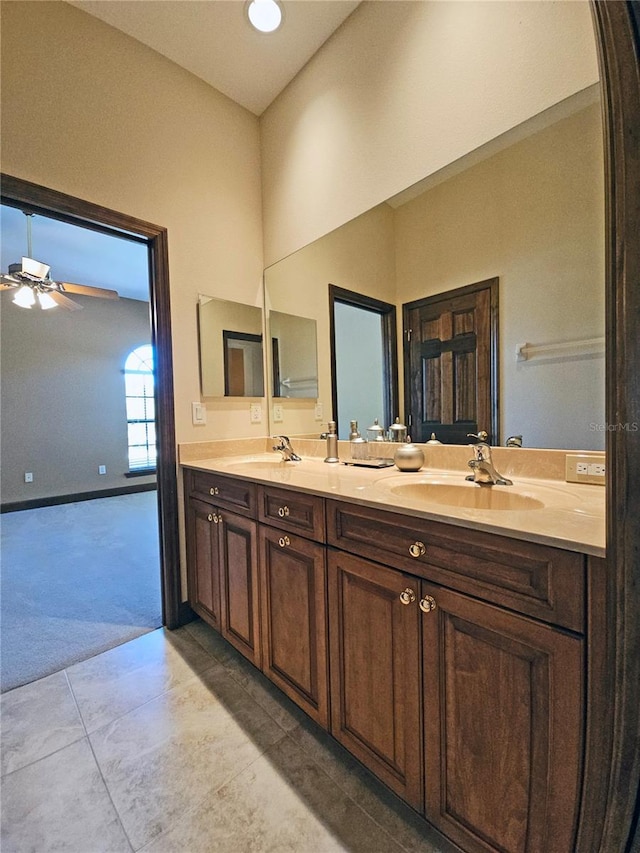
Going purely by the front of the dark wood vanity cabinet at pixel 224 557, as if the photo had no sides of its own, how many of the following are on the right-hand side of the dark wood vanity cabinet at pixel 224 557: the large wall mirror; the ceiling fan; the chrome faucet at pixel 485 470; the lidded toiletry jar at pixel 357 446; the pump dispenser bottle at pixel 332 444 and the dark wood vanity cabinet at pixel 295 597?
1

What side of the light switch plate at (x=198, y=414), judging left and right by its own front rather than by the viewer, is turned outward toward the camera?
front

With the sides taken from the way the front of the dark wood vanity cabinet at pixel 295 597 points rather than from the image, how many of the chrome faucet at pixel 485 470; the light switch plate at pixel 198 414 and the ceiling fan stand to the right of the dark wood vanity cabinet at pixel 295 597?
2

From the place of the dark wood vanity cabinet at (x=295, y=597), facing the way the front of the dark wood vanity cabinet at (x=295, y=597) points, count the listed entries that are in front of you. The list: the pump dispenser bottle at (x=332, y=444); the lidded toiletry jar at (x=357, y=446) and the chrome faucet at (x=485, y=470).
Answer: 0

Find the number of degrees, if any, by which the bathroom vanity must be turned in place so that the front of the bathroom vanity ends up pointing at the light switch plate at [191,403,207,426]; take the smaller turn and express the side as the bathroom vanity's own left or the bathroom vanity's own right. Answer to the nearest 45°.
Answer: approximately 90° to the bathroom vanity's own right

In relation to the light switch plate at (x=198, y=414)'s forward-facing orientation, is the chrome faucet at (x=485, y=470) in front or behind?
in front

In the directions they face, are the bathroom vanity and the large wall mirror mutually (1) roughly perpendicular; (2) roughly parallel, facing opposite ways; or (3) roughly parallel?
roughly parallel

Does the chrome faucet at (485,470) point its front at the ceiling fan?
no

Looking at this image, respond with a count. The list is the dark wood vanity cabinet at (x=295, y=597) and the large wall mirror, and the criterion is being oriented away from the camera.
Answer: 0

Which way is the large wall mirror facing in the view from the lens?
facing the viewer and to the left of the viewer

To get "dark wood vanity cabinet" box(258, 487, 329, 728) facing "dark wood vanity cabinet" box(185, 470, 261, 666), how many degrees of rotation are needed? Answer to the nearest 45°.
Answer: approximately 90° to its right

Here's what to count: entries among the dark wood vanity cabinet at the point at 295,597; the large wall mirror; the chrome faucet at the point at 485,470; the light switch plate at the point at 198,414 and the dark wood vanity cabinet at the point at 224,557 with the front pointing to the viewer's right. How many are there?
0

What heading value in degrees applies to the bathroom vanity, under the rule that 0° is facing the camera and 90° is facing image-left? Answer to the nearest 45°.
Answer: approximately 45°

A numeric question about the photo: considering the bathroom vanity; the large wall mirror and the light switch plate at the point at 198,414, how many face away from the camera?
0
